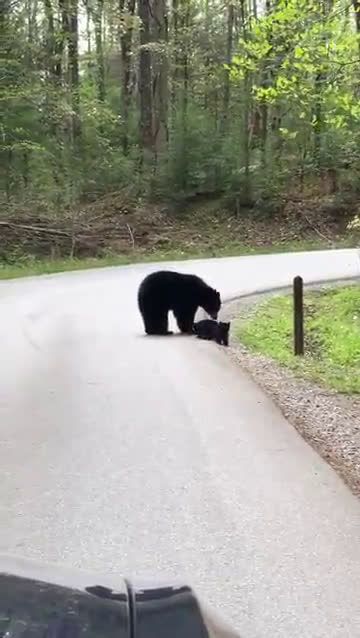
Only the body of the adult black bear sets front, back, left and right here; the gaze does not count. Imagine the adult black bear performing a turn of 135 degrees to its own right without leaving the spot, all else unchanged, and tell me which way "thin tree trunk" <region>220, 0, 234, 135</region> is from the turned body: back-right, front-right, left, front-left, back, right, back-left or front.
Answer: back-right

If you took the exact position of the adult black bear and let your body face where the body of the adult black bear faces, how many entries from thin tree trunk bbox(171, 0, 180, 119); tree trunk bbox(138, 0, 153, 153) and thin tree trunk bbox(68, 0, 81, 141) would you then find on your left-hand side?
3

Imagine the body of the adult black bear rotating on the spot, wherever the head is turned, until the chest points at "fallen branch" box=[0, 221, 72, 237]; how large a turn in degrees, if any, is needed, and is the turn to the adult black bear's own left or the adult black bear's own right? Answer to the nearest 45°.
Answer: approximately 90° to the adult black bear's own left

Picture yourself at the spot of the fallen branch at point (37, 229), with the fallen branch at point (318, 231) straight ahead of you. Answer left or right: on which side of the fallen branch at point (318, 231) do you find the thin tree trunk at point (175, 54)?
left

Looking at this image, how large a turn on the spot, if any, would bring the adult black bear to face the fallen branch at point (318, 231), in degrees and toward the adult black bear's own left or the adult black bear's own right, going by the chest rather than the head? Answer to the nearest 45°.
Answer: approximately 90° to the adult black bear's own left

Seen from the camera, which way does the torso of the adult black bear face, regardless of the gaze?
to the viewer's right

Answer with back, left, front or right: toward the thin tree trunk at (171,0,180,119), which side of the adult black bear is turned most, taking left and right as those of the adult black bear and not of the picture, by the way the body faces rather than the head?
left

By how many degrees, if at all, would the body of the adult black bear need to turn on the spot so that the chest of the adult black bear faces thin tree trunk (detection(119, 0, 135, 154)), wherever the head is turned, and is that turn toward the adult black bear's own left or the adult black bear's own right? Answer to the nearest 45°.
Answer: approximately 90° to the adult black bear's own left

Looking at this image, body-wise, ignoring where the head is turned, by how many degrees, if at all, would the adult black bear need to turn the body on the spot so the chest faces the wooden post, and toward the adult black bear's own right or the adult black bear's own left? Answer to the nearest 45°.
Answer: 0° — it already faces it
